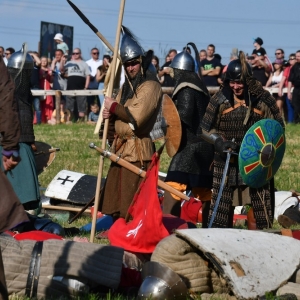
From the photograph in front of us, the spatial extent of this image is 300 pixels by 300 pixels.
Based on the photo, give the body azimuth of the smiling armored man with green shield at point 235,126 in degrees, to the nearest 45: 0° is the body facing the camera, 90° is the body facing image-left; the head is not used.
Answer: approximately 0°

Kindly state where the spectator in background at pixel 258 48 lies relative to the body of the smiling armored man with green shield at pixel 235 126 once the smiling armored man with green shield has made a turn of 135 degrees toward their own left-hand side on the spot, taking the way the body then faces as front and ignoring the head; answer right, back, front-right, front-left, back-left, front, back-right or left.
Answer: front-left

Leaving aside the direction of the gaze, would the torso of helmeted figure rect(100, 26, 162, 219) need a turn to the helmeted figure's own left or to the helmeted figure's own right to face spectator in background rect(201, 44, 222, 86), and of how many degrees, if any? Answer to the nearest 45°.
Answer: approximately 135° to the helmeted figure's own right

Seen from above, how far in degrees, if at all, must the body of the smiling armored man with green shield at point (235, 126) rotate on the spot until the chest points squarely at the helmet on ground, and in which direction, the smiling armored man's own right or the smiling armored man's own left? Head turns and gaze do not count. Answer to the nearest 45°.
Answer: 0° — they already face it

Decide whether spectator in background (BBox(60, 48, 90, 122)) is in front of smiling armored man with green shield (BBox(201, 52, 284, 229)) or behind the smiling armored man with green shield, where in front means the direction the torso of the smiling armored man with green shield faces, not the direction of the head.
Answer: behind

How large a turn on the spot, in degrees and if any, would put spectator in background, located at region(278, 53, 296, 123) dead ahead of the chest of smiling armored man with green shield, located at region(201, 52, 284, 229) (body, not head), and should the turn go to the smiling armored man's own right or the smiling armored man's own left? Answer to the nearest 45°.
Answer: approximately 180°

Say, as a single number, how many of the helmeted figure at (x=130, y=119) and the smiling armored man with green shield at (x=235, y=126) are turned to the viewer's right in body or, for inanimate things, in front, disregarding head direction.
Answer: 0

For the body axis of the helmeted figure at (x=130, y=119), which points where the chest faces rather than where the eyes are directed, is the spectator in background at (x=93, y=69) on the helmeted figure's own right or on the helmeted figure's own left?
on the helmeted figure's own right

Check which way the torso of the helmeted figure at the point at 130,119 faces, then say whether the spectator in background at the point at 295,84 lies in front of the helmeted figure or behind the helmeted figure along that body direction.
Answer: behind

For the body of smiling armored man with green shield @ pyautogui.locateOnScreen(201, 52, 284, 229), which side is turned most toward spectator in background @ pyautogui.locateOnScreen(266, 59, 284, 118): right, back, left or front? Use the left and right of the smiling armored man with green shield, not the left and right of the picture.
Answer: back
